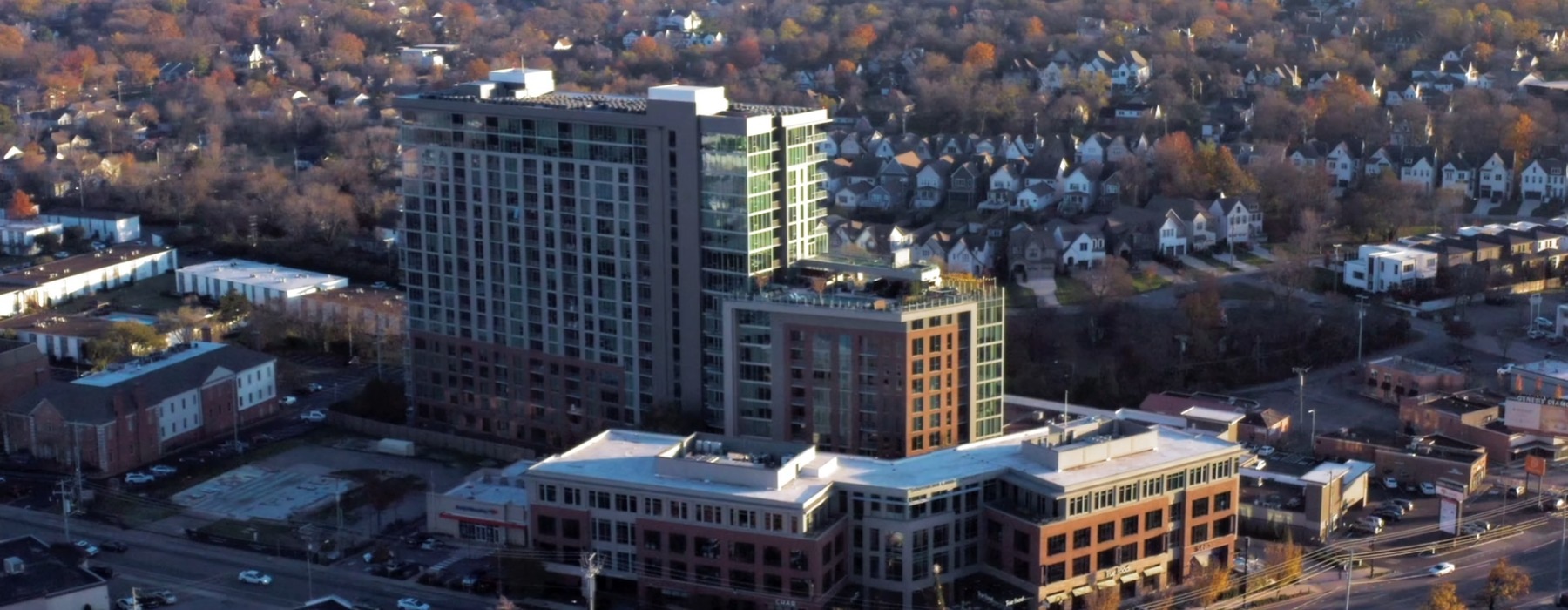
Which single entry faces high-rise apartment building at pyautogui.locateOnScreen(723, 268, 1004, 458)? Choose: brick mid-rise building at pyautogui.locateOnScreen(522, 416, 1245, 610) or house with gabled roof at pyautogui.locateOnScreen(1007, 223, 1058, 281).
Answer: the house with gabled roof

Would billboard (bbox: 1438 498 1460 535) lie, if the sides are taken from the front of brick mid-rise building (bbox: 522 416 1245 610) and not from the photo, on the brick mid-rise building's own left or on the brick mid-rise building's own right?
on the brick mid-rise building's own left

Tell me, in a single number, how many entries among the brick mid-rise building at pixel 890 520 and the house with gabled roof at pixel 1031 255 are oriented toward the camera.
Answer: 2

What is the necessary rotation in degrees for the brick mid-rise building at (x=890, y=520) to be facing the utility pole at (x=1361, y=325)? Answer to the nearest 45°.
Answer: approximately 135° to its left

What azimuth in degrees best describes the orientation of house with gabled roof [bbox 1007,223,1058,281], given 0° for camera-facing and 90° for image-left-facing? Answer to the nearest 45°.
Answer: approximately 0°

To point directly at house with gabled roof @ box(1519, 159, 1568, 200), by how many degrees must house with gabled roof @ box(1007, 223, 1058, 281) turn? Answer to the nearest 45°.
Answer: approximately 135° to its left

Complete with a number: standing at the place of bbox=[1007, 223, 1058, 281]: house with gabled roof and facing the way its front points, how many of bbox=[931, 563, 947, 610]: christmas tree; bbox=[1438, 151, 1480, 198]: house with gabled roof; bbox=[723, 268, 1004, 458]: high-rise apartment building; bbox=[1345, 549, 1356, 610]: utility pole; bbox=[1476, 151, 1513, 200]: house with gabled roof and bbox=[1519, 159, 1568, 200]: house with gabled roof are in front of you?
3

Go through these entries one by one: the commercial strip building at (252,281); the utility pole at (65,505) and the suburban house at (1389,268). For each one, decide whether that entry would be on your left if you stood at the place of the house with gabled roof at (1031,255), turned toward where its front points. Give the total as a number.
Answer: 1

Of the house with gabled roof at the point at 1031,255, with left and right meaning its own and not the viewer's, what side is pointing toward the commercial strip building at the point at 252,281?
right

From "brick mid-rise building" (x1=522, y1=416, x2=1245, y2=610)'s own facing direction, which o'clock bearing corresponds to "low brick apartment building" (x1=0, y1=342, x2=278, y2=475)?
The low brick apartment building is roughly at 4 o'clock from the brick mid-rise building.

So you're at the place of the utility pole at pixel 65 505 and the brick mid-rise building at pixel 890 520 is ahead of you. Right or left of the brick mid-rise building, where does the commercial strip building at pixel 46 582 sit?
right

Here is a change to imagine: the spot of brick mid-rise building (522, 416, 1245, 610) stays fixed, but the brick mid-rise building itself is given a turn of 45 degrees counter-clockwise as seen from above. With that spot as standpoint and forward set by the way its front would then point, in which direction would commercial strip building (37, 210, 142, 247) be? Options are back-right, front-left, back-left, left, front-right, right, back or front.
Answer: back
